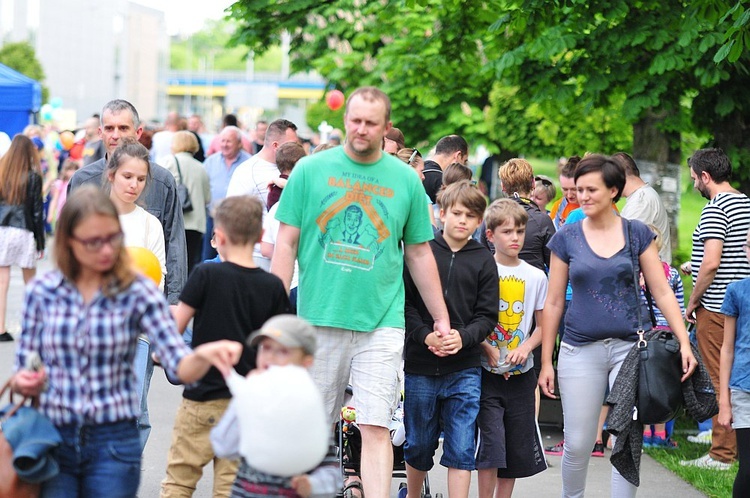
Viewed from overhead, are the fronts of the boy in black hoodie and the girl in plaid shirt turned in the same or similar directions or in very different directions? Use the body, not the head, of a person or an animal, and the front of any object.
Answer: same or similar directions

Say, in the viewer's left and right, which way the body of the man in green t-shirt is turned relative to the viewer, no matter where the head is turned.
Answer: facing the viewer

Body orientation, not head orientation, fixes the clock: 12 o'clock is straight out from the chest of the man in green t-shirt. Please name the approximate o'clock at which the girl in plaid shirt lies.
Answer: The girl in plaid shirt is roughly at 1 o'clock from the man in green t-shirt.

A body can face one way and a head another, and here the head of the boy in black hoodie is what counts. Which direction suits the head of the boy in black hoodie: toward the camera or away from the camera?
toward the camera

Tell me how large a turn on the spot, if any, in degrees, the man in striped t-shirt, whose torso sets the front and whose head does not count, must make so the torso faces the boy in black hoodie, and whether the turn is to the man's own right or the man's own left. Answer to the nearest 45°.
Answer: approximately 45° to the man's own left

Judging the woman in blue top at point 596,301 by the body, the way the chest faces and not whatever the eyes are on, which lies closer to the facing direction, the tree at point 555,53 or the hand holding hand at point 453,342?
the hand holding hand

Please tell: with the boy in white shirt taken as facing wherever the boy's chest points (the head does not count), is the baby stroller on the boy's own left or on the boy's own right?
on the boy's own right

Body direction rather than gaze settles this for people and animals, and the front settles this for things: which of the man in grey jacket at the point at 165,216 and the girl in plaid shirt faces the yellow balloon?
the man in grey jacket

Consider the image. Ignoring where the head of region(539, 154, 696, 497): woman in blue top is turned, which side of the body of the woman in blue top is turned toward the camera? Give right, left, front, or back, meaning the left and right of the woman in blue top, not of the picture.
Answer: front

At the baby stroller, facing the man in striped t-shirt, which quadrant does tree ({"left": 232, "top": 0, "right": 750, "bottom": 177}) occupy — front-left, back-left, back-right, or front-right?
front-left

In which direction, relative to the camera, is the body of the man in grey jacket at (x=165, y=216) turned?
toward the camera

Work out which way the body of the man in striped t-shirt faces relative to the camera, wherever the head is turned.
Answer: to the viewer's left

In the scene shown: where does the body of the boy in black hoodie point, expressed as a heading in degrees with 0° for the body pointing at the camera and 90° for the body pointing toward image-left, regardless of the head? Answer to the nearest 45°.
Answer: approximately 0°

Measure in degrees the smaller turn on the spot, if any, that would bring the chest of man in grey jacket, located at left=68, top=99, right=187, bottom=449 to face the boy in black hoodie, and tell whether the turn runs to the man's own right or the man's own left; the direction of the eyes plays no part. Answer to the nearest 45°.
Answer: approximately 45° to the man's own left

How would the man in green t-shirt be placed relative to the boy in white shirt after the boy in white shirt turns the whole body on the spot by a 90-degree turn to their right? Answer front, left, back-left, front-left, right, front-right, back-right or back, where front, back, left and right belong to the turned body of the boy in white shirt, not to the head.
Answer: front-left

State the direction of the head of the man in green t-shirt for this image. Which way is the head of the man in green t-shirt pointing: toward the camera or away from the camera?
toward the camera

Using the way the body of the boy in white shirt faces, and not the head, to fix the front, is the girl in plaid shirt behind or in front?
in front

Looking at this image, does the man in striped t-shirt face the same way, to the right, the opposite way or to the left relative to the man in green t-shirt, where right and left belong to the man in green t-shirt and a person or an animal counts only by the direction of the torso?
to the right
